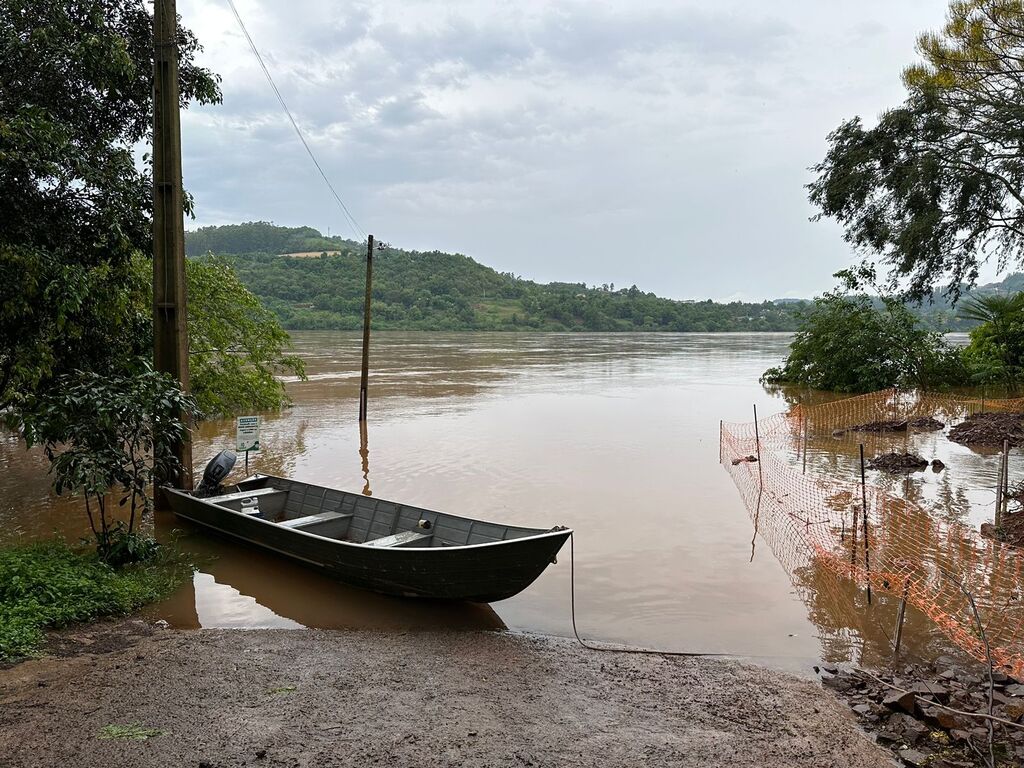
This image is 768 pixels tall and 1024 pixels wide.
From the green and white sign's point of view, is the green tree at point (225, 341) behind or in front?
behind

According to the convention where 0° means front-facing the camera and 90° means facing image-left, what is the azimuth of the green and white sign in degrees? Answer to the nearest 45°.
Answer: approximately 0°

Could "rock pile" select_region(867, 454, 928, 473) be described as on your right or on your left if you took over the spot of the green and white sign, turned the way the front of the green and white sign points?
on your left

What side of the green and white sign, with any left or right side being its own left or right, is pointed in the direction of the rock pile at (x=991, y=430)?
left

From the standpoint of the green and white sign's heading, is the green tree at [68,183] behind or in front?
in front

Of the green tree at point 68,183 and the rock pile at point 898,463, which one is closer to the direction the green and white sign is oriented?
the green tree

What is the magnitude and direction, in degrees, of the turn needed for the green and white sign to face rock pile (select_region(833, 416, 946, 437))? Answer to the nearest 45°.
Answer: approximately 90° to its left
